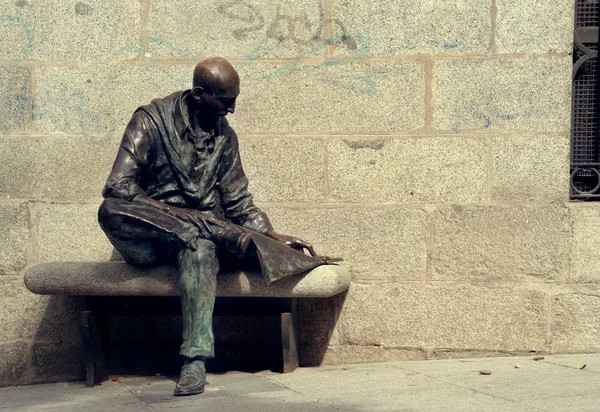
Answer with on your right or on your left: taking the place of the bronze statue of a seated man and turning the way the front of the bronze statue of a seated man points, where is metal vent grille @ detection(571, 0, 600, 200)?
on your left

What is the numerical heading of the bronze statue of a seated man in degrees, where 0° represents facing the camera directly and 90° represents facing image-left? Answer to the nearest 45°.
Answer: approximately 315°

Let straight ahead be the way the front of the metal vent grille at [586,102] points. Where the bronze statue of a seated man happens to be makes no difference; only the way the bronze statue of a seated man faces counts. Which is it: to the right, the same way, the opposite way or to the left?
the same way

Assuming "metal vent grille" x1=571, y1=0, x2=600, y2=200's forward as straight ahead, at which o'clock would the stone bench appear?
The stone bench is roughly at 2 o'clock from the metal vent grille.

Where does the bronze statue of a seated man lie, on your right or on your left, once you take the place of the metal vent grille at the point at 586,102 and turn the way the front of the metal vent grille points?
on your right

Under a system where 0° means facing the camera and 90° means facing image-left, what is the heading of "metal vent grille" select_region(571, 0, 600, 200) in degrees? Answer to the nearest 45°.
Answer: approximately 0°
